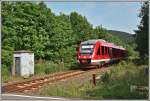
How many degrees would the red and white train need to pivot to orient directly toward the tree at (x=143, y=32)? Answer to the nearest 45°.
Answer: approximately 90° to its left

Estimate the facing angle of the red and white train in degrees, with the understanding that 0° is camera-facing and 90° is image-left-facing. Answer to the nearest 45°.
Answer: approximately 45°
